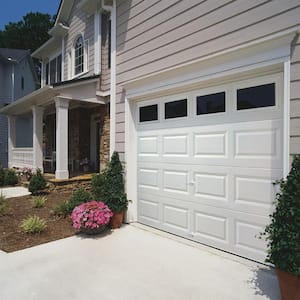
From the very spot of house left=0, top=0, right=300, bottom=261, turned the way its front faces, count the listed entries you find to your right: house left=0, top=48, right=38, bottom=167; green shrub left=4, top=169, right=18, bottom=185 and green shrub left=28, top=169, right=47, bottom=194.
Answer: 3

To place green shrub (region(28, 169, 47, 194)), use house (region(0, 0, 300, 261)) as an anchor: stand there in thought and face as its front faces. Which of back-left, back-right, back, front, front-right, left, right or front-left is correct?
right

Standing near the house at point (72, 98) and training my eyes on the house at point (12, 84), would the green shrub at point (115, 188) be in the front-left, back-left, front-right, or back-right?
back-left

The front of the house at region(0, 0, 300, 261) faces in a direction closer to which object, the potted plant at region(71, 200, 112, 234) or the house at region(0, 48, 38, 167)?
the potted plant

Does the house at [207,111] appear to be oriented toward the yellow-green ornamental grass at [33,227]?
no

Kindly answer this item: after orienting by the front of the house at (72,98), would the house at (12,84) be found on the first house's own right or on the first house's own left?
on the first house's own right

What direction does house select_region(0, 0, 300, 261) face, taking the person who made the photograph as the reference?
facing the viewer and to the left of the viewer

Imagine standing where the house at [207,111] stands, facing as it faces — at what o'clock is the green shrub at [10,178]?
The green shrub is roughly at 3 o'clock from the house.

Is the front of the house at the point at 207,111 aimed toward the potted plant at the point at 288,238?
no

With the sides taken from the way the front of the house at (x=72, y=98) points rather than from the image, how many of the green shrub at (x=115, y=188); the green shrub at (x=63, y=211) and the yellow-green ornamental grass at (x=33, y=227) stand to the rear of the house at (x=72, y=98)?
0

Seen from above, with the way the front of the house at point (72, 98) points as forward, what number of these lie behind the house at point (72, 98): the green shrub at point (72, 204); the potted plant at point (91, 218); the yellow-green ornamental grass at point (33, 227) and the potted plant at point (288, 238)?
0

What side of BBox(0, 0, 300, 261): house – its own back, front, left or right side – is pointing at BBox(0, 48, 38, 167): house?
right
